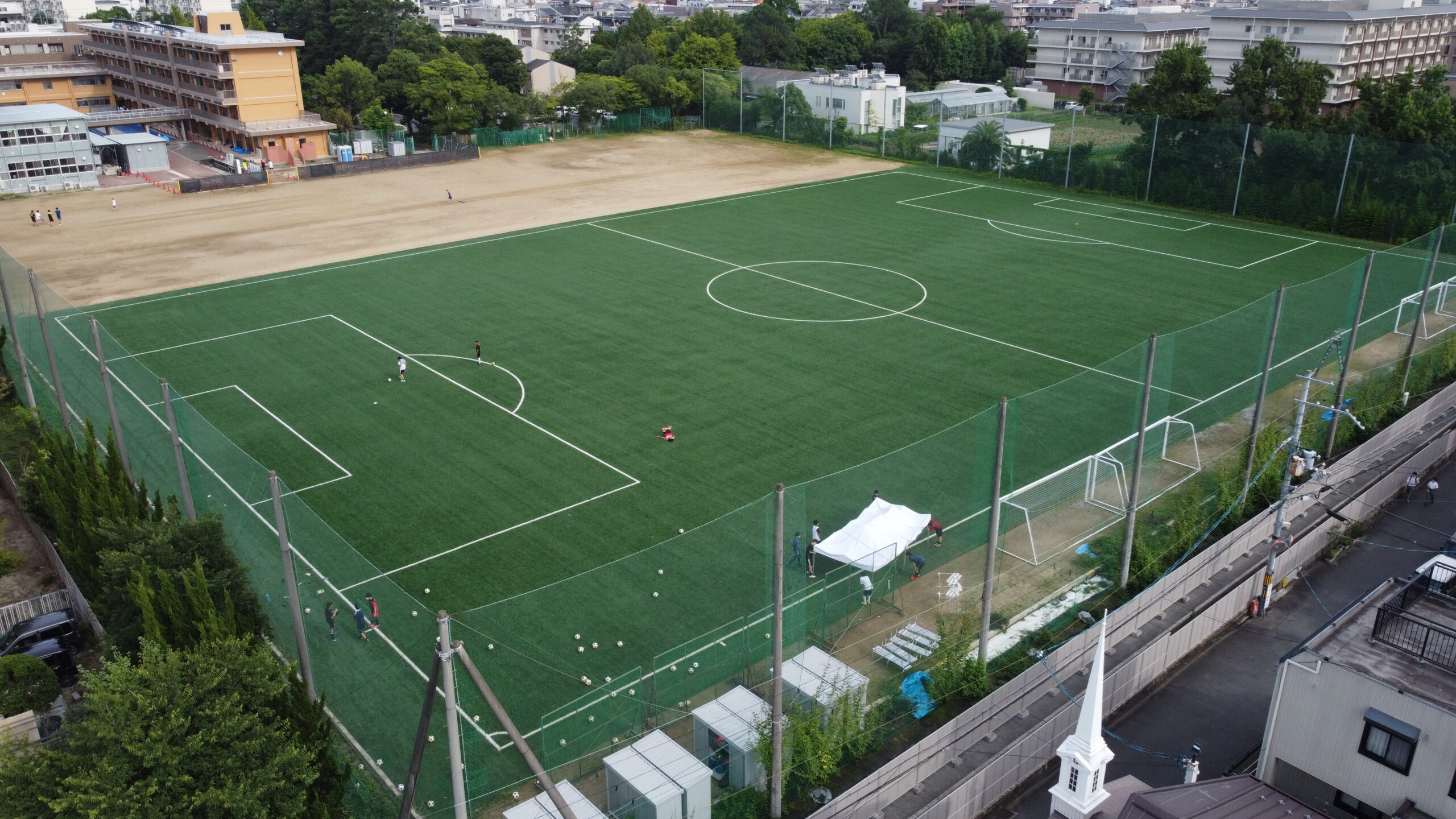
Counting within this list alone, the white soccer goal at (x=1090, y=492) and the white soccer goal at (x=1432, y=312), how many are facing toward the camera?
0

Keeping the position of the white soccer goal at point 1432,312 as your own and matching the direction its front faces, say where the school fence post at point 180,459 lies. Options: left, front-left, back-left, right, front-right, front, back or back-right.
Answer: left

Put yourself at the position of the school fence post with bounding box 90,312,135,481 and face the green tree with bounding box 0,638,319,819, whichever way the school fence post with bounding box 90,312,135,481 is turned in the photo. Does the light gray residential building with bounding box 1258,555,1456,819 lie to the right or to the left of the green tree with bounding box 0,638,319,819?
left

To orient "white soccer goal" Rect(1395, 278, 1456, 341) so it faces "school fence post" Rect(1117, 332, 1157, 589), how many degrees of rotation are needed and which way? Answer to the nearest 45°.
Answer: approximately 135° to its left

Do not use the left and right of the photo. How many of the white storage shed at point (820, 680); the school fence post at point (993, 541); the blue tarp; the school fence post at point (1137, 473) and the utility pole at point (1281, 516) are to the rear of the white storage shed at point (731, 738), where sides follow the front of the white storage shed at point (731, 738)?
5

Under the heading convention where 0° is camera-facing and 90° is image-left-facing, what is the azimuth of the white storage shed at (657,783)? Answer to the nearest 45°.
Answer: approximately 45°

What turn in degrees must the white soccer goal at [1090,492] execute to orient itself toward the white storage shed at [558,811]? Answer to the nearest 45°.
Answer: approximately 90° to its left

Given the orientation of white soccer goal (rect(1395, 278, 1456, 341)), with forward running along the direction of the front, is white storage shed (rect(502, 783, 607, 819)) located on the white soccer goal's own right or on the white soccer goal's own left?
on the white soccer goal's own left

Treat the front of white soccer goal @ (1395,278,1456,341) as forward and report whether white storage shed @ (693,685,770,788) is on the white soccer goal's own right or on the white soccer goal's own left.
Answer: on the white soccer goal's own left

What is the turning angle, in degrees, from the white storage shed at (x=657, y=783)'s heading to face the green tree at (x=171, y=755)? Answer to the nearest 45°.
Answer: approximately 45° to its right

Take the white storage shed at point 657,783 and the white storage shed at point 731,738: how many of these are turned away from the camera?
0

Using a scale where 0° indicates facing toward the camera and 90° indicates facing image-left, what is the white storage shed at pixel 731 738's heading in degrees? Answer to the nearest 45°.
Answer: approximately 45°
